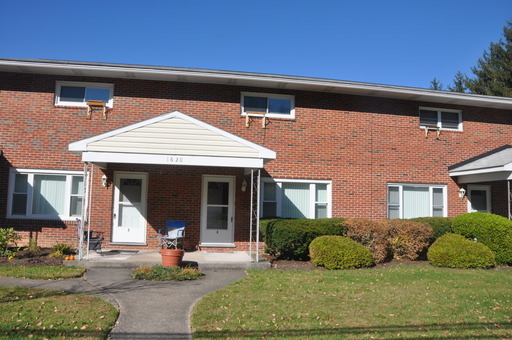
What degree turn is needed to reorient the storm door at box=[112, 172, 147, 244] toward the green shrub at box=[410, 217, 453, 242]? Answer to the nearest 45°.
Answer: approximately 90° to its left

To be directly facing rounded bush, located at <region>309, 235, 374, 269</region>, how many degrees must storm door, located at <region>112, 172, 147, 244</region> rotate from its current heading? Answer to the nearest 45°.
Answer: approximately 45° to its left

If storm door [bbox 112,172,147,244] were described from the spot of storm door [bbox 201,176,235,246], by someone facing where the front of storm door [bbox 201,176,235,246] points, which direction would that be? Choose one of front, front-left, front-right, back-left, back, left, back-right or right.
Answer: right

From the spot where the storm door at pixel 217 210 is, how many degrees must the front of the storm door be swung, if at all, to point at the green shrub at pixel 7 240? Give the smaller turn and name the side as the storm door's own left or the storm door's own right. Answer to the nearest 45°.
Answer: approximately 90° to the storm door's own right

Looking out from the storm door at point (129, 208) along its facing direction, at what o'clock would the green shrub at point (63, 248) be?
The green shrub is roughly at 2 o'clock from the storm door.

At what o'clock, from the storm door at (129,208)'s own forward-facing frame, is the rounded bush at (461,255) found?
The rounded bush is roughly at 10 o'clock from the storm door.

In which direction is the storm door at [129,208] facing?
toward the camera

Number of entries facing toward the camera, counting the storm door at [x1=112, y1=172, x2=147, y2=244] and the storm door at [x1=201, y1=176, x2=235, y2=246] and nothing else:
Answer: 2

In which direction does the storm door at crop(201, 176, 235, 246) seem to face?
toward the camera

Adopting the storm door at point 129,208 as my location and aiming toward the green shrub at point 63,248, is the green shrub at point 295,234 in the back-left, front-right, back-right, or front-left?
back-left

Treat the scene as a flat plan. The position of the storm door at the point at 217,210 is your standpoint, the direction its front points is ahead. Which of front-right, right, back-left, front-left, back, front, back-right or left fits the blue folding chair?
front-right

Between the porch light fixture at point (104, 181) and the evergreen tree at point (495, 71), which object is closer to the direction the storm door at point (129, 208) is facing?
the porch light fixture

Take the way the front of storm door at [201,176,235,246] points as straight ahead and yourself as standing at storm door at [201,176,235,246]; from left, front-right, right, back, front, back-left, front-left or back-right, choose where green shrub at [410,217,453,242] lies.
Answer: left
